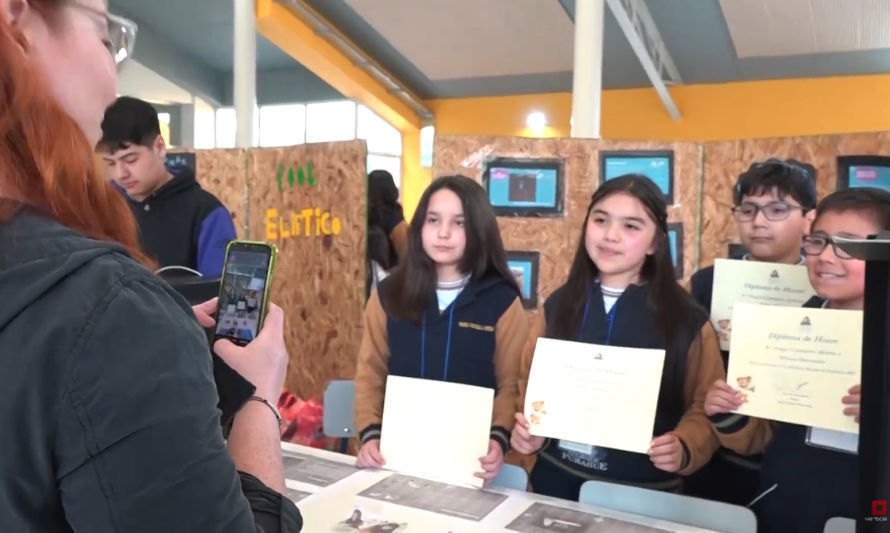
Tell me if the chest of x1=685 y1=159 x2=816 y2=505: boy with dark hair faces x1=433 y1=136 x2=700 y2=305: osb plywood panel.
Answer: no

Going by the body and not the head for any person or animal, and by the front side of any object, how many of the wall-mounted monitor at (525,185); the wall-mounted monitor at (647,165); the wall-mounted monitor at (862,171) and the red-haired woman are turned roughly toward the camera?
3

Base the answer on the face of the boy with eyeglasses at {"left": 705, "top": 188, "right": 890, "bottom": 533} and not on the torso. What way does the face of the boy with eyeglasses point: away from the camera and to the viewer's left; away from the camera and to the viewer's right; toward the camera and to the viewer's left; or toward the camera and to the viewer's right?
toward the camera and to the viewer's left

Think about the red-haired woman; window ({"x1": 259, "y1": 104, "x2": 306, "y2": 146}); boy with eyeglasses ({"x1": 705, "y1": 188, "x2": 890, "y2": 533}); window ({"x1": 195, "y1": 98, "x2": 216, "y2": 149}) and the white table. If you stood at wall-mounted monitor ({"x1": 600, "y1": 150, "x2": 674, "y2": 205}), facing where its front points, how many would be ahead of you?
3

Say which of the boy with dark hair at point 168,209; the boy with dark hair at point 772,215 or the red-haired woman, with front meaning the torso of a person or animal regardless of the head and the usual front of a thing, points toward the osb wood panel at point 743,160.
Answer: the red-haired woman

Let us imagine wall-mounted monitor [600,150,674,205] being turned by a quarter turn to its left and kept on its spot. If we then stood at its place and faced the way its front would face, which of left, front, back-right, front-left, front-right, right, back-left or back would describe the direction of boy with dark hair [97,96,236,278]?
back-right

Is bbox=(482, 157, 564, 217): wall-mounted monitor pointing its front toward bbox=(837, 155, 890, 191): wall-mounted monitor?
no

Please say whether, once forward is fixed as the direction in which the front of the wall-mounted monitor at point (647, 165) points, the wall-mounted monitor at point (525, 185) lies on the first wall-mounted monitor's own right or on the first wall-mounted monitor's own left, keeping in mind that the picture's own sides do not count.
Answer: on the first wall-mounted monitor's own right

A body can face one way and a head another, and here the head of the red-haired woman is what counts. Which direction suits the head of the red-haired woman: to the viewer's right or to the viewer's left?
to the viewer's right

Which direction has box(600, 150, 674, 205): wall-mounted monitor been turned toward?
toward the camera

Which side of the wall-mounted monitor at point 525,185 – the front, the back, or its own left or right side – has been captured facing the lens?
front

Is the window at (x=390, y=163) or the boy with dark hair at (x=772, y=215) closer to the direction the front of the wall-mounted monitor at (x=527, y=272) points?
the boy with dark hair

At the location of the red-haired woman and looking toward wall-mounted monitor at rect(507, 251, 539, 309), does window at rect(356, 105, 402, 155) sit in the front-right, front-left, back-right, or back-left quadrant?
front-left

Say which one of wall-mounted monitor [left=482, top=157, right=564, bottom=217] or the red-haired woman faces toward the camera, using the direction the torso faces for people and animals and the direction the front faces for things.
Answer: the wall-mounted monitor

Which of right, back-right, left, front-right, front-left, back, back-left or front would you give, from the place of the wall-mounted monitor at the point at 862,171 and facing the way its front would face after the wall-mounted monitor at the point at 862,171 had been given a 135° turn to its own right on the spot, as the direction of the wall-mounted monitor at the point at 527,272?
front-left

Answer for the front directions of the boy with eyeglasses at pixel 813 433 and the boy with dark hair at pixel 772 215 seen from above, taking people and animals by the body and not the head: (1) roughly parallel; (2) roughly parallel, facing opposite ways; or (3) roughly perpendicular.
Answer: roughly parallel

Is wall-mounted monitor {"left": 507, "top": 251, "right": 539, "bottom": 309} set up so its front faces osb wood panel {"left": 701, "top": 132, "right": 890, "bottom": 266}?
no
